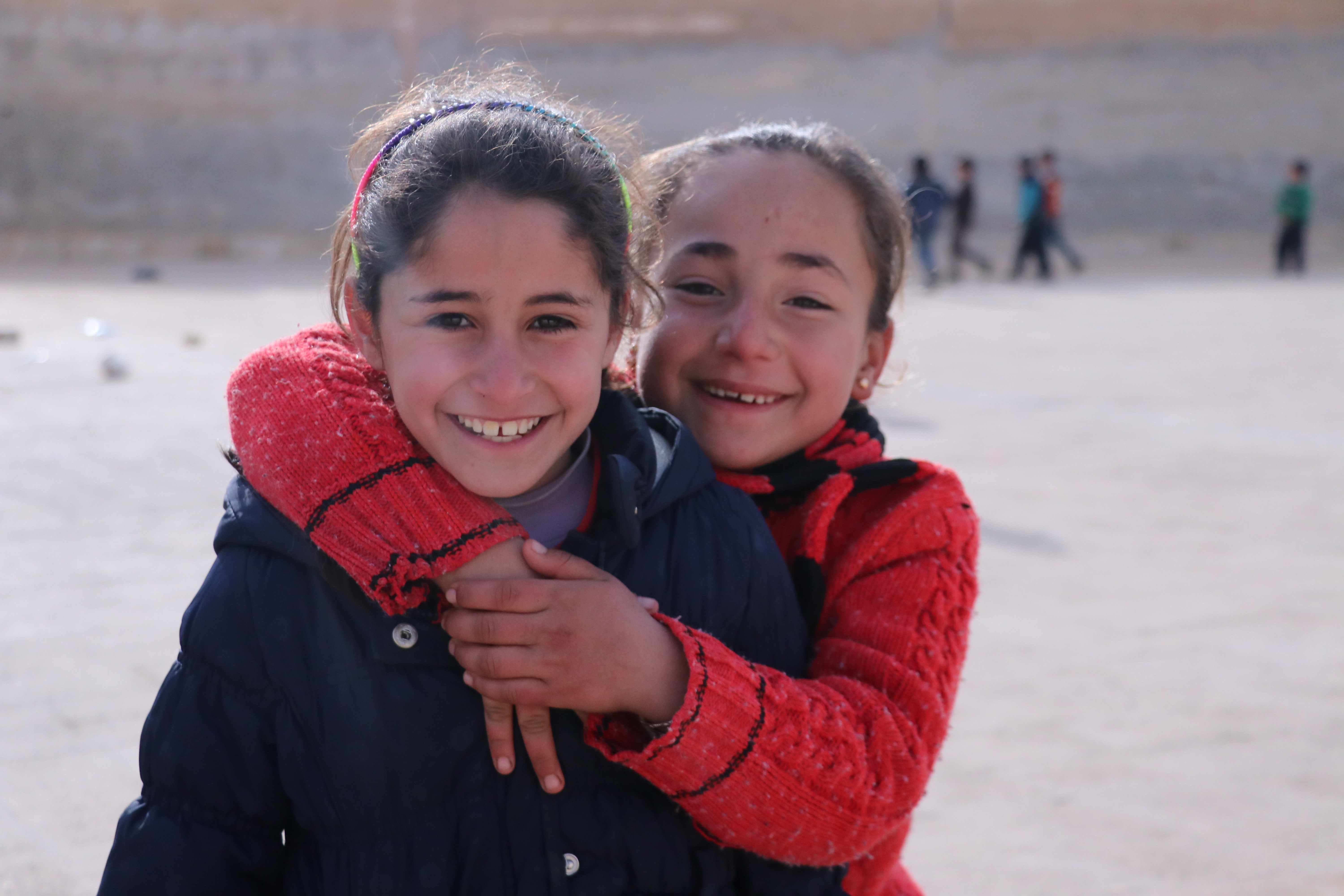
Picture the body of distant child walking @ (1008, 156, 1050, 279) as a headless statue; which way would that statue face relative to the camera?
to the viewer's left

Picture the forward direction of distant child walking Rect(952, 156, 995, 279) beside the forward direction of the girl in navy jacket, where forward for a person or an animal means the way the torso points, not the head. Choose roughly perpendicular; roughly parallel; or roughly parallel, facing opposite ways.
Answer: roughly perpendicular

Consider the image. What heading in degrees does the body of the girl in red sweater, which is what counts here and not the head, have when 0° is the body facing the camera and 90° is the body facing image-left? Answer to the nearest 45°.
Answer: approximately 45°

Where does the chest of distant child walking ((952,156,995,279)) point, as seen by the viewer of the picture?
to the viewer's left

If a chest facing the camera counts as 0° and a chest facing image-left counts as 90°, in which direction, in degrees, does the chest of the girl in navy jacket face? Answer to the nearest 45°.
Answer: approximately 0°
